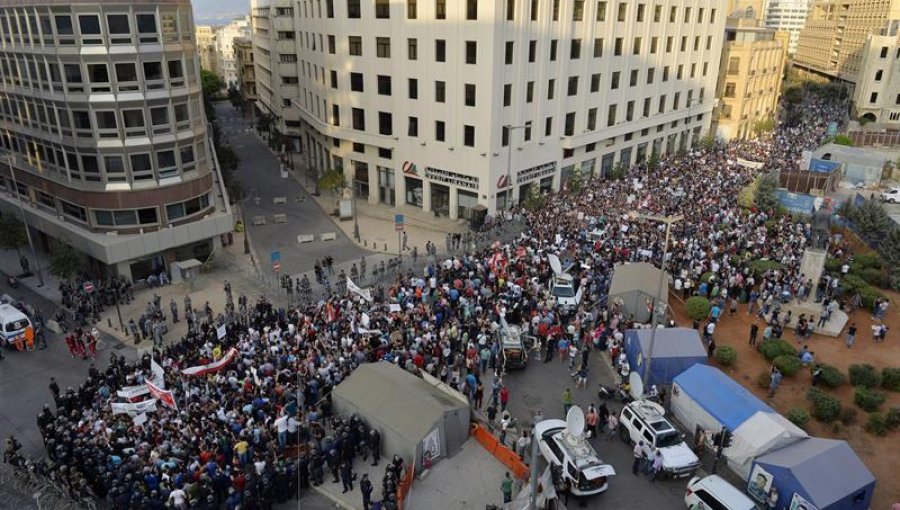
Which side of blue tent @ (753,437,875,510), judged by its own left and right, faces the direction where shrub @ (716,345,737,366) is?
right

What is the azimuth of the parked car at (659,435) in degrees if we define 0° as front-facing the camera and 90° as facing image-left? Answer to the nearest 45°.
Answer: approximately 315°

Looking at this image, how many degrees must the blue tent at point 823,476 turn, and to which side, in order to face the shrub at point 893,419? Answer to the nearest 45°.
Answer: approximately 135° to its right

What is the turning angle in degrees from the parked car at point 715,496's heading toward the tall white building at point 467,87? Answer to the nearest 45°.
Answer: approximately 180°

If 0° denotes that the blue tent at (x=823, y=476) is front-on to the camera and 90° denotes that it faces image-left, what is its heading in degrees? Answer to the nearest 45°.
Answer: approximately 45°

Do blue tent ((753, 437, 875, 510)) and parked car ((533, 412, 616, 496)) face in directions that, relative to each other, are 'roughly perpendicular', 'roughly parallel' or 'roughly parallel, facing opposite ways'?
roughly perpendicular

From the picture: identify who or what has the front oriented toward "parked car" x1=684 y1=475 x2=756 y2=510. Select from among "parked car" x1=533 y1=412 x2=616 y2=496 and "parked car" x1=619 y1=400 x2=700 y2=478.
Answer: "parked car" x1=619 y1=400 x2=700 y2=478

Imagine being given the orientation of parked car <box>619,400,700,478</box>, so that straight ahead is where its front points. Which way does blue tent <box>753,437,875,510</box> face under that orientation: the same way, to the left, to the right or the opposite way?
to the right

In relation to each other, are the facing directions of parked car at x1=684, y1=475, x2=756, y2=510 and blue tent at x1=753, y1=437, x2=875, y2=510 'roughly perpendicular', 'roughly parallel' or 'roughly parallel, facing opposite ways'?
roughly perpendicular
